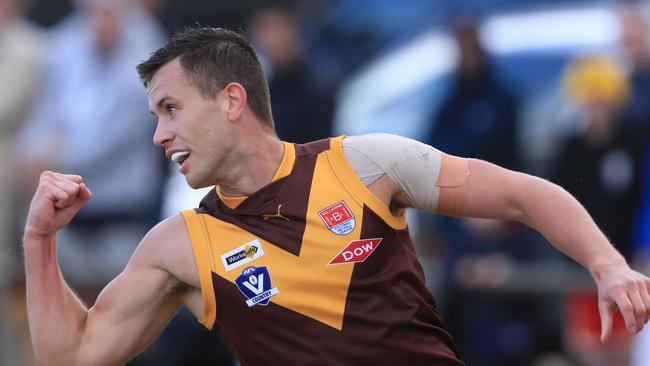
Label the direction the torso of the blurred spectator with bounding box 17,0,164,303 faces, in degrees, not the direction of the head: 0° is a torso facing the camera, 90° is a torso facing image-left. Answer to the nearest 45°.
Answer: approximately 0°

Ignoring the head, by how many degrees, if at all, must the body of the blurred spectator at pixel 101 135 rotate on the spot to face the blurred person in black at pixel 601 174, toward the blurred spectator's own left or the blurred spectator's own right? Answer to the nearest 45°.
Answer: approximately 45° to the blurred spectator's own left

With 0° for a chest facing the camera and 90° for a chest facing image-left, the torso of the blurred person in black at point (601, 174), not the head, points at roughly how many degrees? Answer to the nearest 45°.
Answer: approximately 0°

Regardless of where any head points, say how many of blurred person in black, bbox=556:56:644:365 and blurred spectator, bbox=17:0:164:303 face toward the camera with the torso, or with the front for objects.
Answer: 2

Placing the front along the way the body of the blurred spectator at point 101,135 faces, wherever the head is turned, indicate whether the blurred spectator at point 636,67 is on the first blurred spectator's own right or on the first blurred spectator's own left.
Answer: on the first blurred spectator's own left

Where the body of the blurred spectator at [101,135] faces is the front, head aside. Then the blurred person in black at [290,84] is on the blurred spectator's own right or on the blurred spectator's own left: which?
on the blurred spectator's own left

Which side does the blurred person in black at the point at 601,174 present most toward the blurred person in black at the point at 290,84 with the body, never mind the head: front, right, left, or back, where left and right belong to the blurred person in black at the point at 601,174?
right
